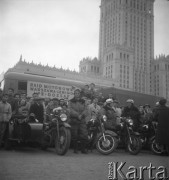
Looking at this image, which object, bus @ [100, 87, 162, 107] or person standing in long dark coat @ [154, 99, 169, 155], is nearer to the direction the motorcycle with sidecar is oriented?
the person standing in long dark coat

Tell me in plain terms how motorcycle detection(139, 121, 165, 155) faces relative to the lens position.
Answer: facing the viewer and to the right of the viewer

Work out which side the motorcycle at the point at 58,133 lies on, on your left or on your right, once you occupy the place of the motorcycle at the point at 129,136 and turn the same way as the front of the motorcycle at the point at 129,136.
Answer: on your right

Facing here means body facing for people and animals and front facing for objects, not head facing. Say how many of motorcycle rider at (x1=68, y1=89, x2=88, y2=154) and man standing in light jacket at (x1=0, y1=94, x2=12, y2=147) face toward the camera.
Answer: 2

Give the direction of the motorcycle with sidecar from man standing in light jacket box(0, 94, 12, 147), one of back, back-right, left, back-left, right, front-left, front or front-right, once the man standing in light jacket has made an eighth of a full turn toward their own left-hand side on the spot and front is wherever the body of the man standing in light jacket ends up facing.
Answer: front

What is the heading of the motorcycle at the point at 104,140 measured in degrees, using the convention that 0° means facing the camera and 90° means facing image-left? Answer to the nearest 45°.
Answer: approximately 315°

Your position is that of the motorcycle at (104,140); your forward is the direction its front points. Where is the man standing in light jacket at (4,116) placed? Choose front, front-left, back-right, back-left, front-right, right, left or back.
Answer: back-right

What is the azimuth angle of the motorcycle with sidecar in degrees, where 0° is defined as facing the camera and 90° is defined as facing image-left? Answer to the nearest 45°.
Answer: approximately 315°

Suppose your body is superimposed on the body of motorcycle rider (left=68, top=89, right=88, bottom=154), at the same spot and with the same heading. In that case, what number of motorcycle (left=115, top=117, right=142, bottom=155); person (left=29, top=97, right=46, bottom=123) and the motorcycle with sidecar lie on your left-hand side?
1
